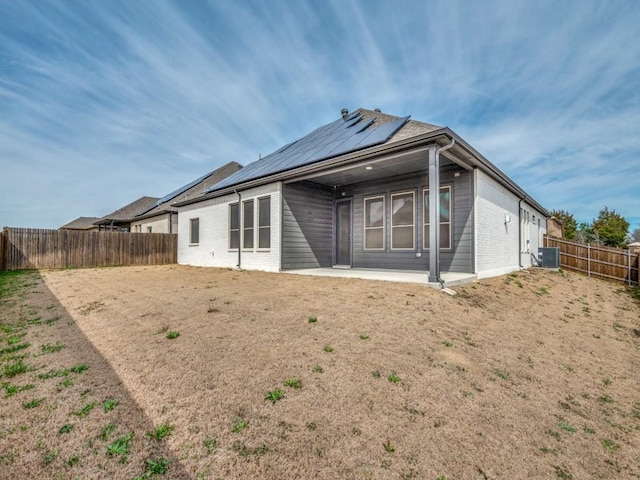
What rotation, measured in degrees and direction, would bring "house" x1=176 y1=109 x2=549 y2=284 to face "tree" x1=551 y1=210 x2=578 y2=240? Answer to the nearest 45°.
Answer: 0° — it already faces it

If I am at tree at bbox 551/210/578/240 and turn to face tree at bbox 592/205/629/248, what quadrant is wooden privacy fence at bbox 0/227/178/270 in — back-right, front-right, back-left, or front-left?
back-right

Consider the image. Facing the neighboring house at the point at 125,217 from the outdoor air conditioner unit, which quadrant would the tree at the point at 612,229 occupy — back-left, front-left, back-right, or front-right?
back-right

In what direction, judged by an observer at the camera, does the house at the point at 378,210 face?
facing away from the viewer and to the right of the viewer

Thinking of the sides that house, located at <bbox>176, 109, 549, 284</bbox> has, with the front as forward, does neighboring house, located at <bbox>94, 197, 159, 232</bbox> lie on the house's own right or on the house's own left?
on the house's own left

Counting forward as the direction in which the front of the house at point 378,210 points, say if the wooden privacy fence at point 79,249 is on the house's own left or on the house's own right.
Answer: on the house's own left

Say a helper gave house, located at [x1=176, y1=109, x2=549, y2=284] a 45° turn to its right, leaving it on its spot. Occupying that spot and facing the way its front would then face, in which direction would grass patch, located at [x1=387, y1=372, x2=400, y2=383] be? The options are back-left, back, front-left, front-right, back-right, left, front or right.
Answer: right
